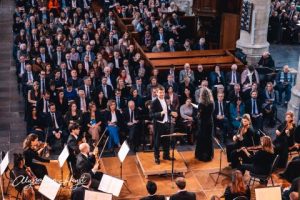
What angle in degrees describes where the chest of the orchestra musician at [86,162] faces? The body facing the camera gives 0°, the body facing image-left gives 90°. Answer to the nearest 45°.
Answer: approximately 270°

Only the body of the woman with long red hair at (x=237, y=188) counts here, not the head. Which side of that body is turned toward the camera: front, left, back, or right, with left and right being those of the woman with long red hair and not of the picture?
back

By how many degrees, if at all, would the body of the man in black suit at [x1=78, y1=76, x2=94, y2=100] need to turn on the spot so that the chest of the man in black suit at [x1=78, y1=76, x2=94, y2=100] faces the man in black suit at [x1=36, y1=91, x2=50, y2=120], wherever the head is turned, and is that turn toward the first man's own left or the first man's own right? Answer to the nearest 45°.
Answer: approximately 45° to the first man's own right

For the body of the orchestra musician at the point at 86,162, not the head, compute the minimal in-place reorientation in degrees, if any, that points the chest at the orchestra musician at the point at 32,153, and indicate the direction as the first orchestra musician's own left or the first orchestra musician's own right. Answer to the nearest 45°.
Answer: approximately 135° to the first orchestra musician's own left

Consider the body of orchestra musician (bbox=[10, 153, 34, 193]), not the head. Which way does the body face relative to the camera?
to the viewer's right

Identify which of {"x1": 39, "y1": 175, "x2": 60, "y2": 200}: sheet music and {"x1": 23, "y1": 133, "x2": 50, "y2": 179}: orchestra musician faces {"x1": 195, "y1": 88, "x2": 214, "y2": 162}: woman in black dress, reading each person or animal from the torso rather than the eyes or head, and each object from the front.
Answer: the orchestra musician

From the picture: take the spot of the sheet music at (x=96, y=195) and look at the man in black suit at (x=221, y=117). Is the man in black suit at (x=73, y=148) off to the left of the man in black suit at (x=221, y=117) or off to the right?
left

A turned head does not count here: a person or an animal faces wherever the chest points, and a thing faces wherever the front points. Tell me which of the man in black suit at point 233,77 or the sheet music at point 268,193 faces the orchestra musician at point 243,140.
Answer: the man in black suit

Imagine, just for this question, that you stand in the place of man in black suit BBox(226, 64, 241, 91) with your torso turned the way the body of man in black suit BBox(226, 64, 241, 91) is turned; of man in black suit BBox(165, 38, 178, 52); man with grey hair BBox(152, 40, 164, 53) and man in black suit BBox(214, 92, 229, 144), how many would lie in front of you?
1

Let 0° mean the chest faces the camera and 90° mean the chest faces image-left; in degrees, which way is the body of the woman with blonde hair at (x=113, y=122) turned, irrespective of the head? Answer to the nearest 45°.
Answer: approximately 0°

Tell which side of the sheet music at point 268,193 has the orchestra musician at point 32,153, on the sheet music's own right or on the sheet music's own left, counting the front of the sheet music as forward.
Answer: on the sheet music's own right

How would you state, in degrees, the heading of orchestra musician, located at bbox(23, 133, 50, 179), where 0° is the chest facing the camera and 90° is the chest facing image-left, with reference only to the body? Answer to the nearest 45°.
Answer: approximately 270°
